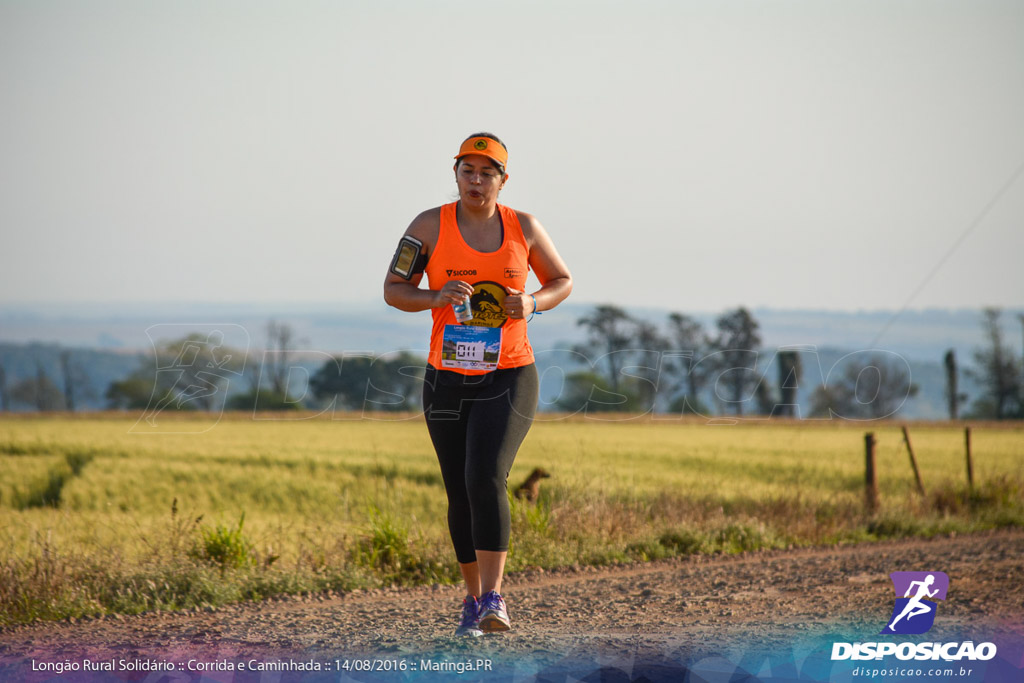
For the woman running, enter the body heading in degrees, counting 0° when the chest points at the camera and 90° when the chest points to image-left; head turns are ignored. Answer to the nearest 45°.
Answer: approximately 0°

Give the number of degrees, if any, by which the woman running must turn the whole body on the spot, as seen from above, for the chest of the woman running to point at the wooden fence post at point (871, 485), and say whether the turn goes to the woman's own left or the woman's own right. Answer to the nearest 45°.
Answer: approximately 135° to the woman's own left

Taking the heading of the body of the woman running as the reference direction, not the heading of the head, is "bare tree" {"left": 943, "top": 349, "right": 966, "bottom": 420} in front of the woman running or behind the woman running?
behind

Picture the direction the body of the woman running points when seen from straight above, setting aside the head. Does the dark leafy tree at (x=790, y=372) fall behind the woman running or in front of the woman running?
behind
